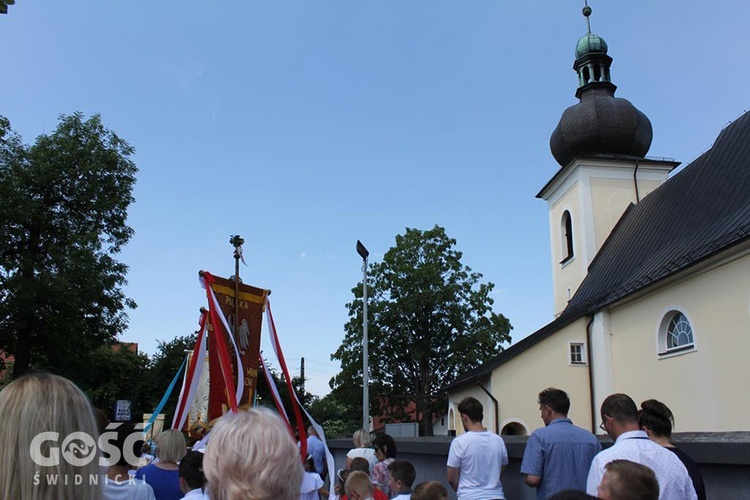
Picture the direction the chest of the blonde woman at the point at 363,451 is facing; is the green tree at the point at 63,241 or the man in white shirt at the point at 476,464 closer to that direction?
the green tree

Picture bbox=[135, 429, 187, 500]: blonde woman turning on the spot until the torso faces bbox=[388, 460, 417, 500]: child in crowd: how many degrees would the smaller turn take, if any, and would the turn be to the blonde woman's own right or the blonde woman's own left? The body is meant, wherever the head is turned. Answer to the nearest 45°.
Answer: approximately 90° to the blonde woman's own right

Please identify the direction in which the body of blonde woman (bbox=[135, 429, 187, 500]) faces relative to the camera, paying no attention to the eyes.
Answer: away from the camera

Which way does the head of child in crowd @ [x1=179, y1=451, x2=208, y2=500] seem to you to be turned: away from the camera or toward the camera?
away from the camera

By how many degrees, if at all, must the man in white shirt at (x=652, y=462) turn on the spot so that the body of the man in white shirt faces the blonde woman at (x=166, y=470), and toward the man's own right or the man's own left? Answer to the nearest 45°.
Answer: approximately 45° to the man's own left

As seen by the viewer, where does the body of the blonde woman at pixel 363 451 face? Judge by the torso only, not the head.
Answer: away from the camera

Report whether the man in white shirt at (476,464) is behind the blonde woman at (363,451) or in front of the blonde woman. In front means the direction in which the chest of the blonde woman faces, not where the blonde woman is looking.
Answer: behind

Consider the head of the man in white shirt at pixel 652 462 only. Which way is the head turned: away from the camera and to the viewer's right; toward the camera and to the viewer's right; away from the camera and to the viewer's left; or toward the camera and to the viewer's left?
away from the camera and to the viewer's left

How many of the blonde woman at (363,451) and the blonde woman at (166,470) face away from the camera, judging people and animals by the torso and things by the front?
2

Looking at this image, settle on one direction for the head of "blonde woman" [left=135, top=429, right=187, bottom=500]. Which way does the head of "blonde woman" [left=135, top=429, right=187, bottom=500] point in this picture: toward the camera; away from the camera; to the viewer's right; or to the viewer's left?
away from the camera

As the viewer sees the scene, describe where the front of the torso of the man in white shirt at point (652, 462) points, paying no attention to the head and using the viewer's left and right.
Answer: facing away from the viewer and to the left of the viewer
